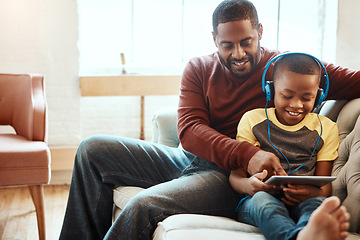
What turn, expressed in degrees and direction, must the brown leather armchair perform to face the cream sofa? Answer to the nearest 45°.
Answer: approximately 45° to its left

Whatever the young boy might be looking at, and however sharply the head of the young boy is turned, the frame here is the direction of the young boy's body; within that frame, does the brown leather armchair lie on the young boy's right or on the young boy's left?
on the young boy's right

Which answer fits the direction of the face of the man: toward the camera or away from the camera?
toward the camera

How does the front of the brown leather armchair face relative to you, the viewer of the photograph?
facing the viewer

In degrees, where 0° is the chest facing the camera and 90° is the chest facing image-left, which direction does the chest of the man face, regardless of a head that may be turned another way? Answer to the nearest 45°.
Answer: approximately 45°

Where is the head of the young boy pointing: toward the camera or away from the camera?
toward the camera

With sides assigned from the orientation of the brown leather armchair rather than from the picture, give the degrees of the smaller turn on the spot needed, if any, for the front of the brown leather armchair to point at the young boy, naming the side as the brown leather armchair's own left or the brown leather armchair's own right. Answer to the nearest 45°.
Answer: approximately 45° to the brown leather armchair's own left

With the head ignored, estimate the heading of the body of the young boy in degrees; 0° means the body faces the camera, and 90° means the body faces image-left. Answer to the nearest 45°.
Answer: approximately 0°
